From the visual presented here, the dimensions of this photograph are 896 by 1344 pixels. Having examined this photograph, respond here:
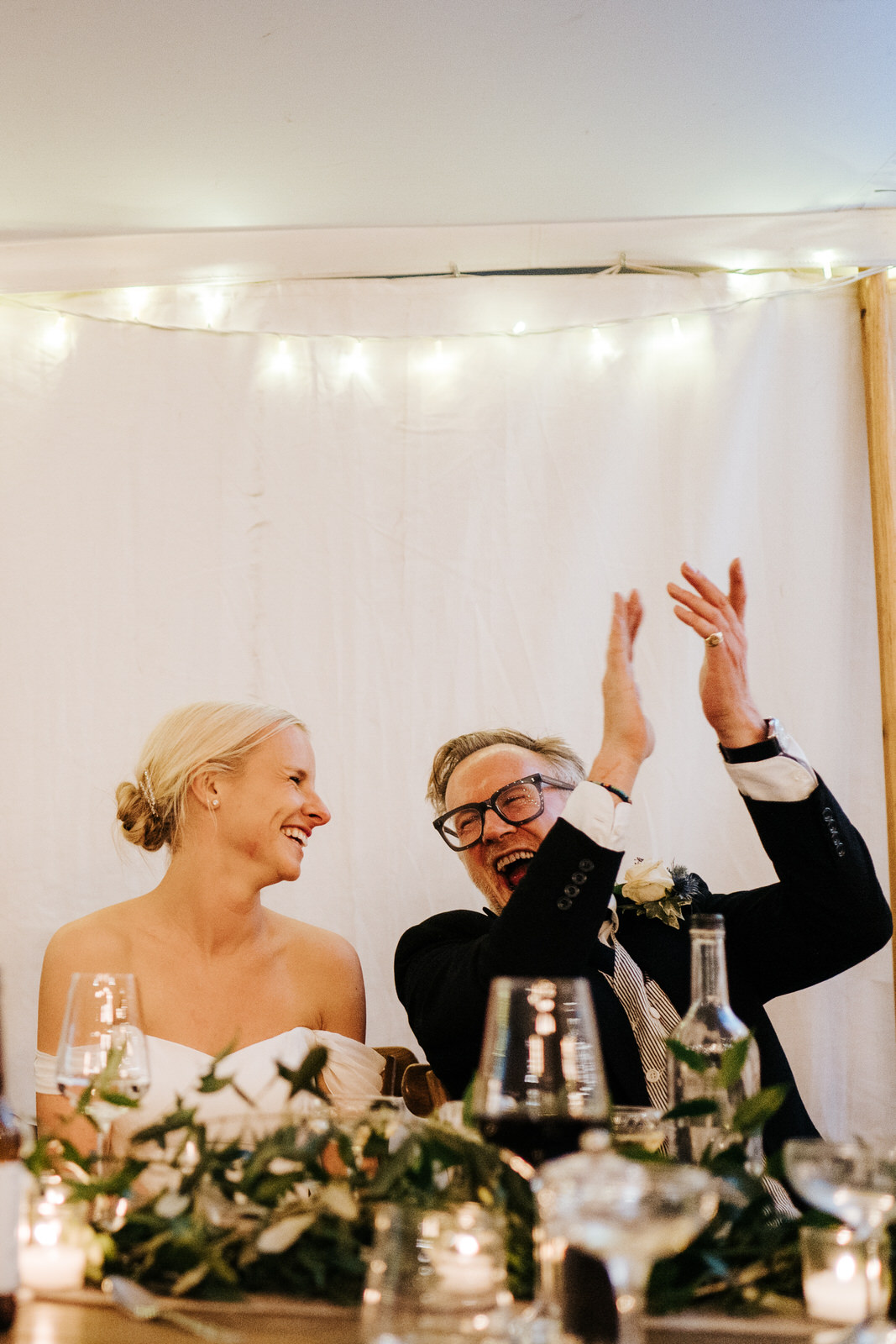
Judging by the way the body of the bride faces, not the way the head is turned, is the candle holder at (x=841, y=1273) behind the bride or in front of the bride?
in front

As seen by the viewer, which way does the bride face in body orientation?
toward the camera

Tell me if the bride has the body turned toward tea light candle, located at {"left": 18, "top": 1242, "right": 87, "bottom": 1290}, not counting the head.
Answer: yes

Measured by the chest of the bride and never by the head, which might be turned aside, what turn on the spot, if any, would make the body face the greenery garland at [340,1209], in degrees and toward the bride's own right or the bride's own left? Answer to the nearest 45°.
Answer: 0° — they already face it

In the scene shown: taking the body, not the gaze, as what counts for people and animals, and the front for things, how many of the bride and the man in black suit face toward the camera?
2

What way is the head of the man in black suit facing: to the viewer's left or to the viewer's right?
to the viewer's left

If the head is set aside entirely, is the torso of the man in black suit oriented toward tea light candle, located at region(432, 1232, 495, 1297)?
yes

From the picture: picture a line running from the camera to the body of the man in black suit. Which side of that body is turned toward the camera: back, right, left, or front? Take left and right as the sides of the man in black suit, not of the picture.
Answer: front

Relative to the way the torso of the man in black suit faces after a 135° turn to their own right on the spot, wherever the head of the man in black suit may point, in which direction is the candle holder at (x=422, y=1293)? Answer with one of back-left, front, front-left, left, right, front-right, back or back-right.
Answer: back-left

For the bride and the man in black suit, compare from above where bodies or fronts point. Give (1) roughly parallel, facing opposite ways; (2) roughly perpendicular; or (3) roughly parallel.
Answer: roughly parallel

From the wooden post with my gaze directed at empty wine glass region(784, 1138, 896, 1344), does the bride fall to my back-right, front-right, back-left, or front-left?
front-right

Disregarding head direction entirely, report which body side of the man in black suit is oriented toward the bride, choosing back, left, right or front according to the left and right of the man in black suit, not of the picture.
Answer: right

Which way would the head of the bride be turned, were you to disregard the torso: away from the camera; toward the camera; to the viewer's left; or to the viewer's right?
to the viewer's right

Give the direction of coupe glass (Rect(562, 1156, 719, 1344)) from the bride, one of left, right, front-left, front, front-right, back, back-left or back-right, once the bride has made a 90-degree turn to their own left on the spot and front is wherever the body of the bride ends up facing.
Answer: right
